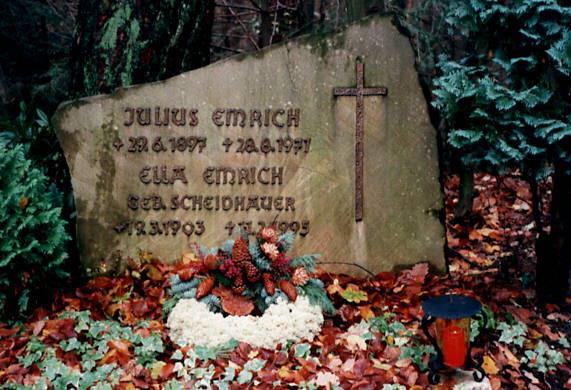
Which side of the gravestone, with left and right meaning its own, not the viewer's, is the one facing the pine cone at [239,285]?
front

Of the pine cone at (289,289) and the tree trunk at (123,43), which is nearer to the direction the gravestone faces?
the pine cone

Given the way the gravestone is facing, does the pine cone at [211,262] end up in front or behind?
in front

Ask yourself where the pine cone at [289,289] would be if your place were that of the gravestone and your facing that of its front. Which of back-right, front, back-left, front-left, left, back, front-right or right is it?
front

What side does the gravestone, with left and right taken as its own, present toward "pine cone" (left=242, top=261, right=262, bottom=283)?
front

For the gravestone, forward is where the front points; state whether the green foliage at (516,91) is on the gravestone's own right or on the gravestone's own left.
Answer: on the gravestone's own left

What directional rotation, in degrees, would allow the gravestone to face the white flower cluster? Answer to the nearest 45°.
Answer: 0° — it already faces it

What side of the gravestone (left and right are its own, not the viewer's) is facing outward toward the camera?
front

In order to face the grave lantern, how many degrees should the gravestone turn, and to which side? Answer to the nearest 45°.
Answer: approximately 45° to its left

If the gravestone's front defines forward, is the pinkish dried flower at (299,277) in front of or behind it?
in front
